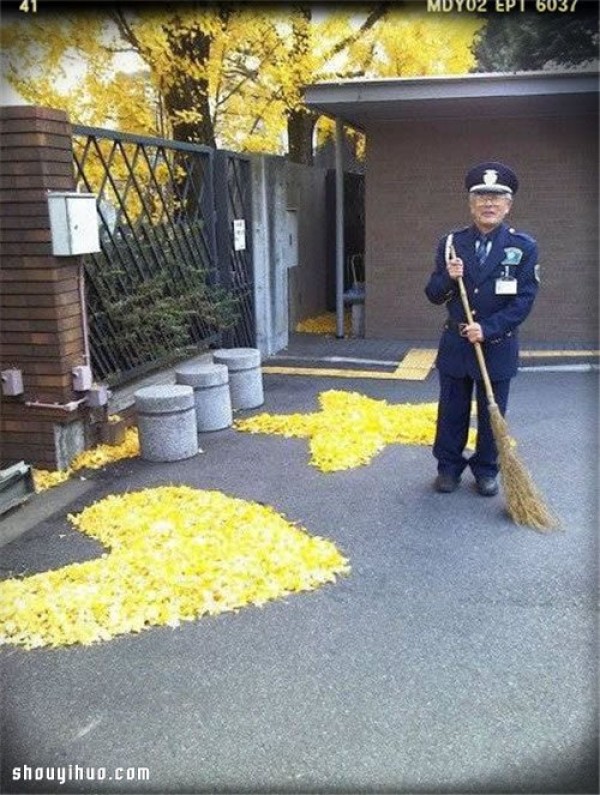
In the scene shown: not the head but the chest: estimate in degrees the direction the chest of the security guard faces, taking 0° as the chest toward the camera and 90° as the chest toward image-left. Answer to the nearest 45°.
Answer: approximately 0°

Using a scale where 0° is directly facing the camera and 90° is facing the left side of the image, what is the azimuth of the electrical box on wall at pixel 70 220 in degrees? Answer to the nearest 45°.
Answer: approximately 315°

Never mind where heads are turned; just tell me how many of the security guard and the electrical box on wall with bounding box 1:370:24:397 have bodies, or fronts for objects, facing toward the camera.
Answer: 2

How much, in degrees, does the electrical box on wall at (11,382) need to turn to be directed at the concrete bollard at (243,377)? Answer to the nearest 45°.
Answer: approximately 135° to its left

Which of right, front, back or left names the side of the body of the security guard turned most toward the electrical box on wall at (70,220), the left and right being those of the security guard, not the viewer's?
right

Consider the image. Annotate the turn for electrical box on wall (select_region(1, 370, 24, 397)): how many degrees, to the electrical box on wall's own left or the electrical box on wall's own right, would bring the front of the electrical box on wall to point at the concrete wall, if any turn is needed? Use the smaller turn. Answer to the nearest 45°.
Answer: approximately 135° to the electrical box on wall's own left

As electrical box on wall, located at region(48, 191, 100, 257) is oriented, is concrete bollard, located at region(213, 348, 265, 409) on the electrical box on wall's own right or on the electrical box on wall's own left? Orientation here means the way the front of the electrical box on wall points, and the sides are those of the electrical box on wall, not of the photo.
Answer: on the electrical box on wall's own left
